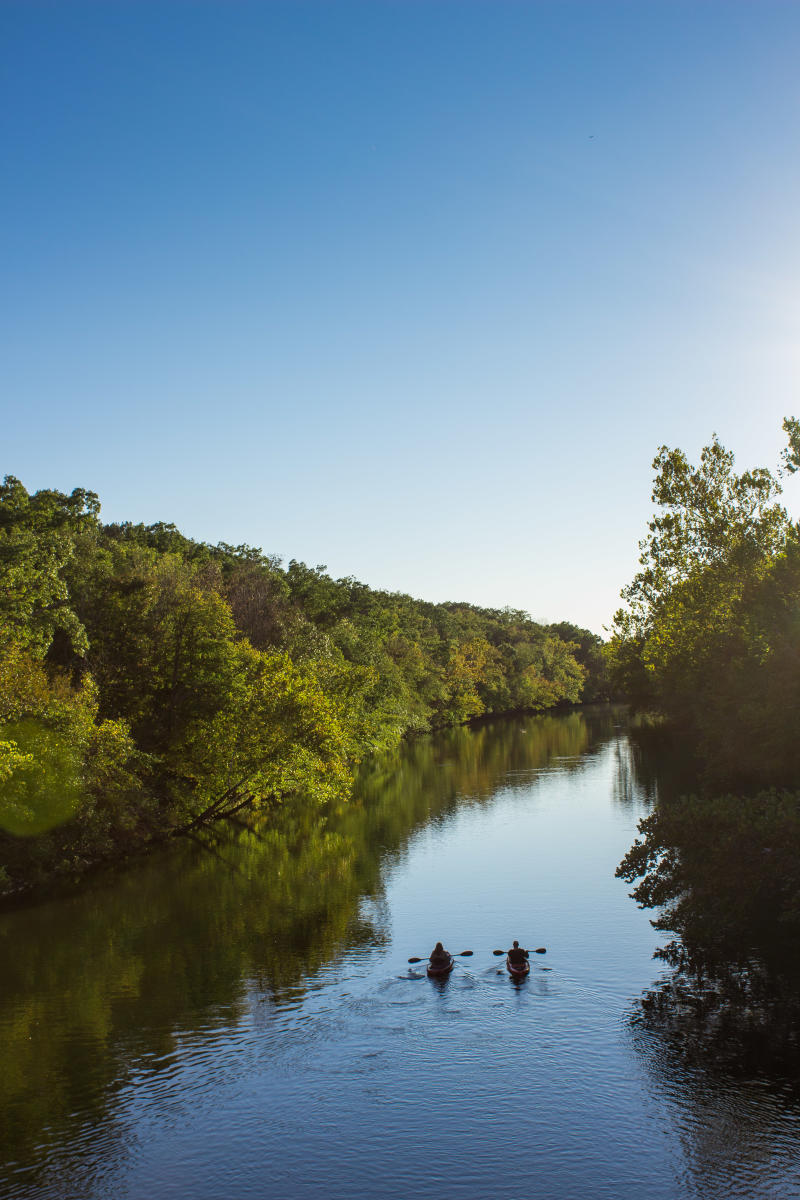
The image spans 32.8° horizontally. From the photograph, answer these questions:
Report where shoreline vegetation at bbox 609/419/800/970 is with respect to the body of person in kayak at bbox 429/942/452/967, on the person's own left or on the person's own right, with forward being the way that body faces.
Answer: on the person's own right

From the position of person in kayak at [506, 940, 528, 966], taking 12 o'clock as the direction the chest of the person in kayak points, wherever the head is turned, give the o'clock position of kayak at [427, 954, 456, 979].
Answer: The kayak is roughly at 9 o'clock from the person in kayak.

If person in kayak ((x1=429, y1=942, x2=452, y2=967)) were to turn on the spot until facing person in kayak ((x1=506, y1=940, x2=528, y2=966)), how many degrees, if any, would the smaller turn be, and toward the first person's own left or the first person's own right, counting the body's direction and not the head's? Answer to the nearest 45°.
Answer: approximately 90° to the first person's own right

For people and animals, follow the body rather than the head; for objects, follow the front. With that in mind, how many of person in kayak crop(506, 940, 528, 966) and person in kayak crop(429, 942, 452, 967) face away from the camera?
2

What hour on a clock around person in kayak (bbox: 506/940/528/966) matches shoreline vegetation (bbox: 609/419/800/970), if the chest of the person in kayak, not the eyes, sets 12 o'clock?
The shoreline vegetation is roughly at 2 o'clock from the person in kayak.

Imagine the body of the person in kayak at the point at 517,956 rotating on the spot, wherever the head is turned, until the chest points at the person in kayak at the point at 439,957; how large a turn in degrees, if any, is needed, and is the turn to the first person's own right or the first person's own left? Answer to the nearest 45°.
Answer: approximately 90° to the first person's own left

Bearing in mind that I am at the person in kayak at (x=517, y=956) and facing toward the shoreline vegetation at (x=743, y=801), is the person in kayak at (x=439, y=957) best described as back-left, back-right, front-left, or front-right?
back-left

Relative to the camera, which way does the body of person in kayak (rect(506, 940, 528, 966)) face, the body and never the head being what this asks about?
away from the camera

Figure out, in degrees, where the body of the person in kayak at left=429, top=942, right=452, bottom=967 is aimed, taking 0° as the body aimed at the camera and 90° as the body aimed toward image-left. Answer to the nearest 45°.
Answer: approximately 180°
